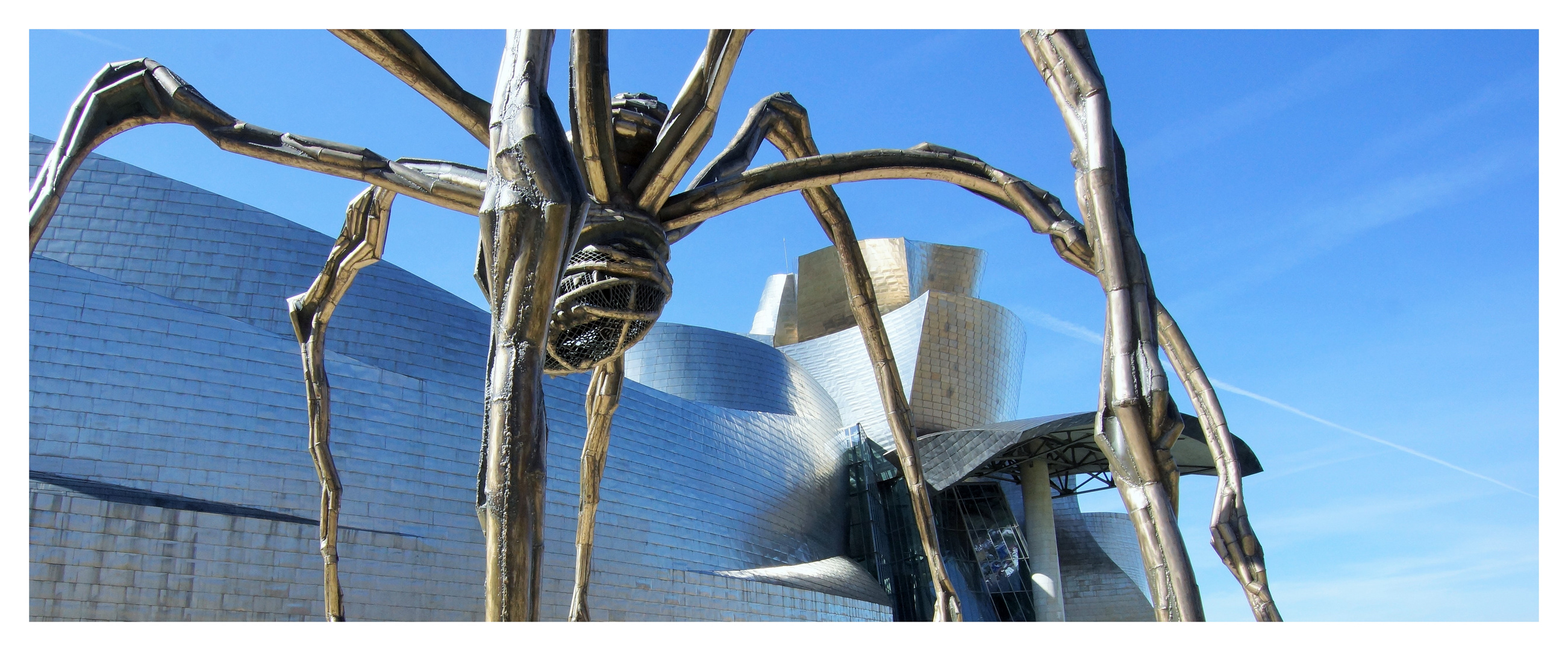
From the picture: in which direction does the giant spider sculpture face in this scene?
away from the camera
